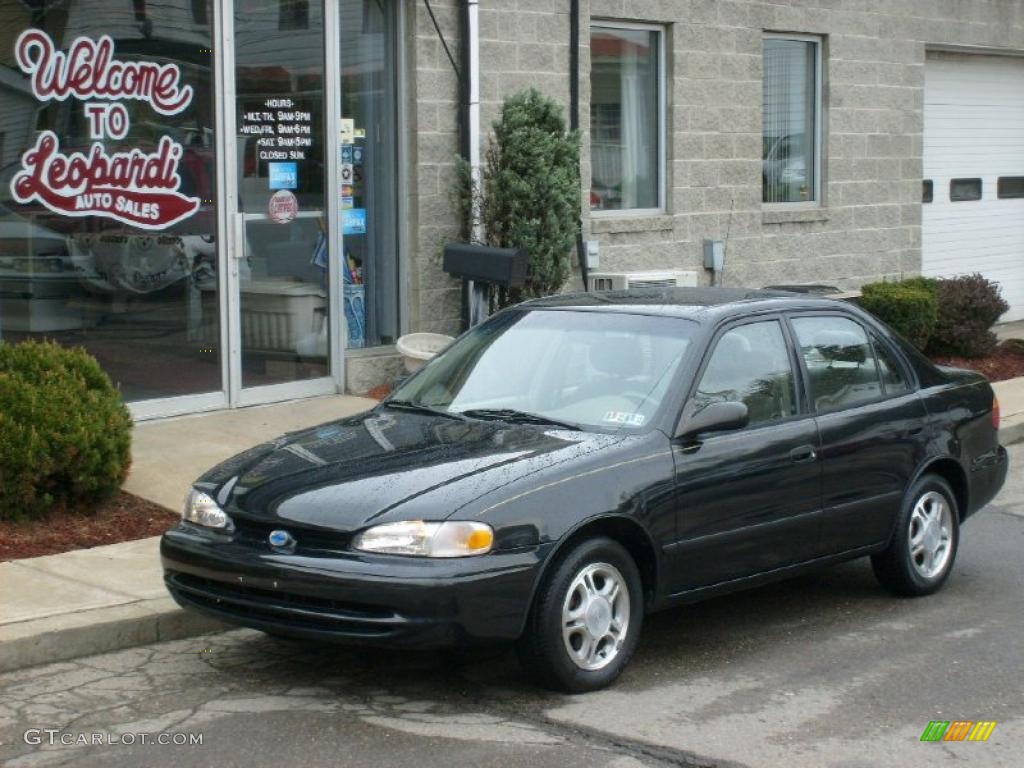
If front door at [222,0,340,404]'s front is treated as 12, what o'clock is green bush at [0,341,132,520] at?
The green bush is roughly at 2 o'clock from the front door.

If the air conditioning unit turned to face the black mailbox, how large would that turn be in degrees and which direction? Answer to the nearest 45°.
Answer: approximately 90° to its right

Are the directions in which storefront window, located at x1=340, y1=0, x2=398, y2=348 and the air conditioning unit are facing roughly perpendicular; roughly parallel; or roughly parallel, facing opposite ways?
roughly parallel

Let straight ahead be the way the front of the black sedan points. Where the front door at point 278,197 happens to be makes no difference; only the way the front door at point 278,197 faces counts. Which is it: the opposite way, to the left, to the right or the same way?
to the left

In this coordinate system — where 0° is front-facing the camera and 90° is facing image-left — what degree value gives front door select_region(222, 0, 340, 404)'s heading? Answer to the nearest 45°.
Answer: approximately 315°

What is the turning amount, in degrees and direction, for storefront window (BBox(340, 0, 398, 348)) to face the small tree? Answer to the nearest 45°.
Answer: approximately 45° to its left

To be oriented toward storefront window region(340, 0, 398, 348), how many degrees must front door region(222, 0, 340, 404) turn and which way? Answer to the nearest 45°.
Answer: approximately 90° to its left

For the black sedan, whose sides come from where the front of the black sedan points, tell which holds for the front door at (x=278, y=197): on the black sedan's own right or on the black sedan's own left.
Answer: on the black sedan's own right

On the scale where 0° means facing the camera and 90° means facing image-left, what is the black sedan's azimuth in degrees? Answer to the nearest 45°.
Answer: approximately 45°

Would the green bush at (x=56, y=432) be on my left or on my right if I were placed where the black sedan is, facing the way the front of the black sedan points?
on my right

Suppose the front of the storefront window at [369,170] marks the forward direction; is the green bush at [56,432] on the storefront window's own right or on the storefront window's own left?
on the storefront window's own right

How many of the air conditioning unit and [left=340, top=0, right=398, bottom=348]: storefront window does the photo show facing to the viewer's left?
0

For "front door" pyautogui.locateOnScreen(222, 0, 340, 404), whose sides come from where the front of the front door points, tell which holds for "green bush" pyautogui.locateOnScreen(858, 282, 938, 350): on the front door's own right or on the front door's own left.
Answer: on the front door's own left
